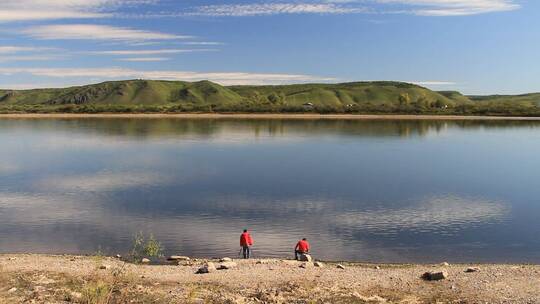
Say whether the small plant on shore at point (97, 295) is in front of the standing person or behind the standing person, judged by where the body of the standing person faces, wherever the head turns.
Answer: behind

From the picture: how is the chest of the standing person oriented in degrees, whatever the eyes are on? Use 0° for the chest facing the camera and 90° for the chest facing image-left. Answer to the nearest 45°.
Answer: approximately 180°

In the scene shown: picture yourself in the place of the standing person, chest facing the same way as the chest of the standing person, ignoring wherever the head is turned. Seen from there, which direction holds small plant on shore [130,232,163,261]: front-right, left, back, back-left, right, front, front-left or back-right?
left
